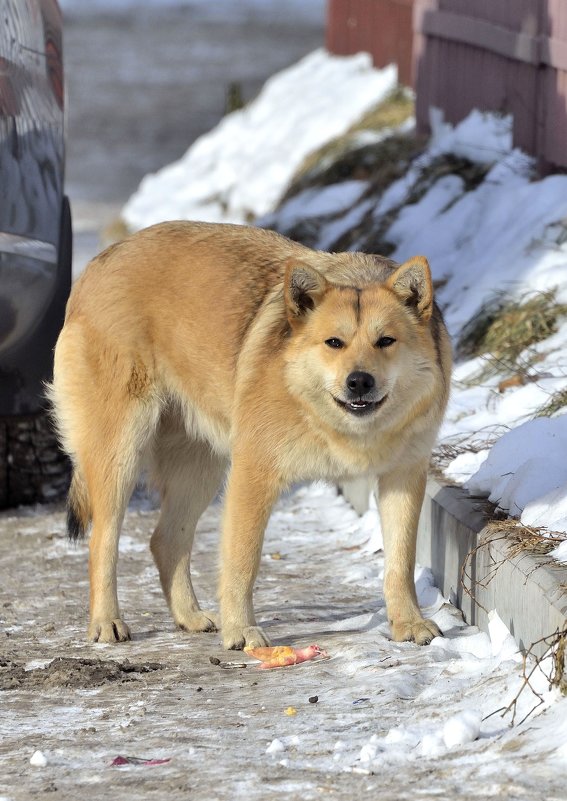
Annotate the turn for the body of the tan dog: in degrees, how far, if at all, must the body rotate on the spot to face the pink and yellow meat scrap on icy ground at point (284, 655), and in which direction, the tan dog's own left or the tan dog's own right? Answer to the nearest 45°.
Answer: approximately 45° to the tan dog's own right

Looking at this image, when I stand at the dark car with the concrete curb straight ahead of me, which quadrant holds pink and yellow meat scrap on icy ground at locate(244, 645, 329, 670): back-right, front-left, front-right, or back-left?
front-right

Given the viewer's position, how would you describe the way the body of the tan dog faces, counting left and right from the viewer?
facing the viewer and to the right of the viewer

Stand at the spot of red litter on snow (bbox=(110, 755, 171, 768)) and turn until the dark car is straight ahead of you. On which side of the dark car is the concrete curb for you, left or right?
right

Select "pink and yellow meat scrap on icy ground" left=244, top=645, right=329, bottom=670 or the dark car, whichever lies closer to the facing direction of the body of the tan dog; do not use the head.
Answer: the pink and yellow meat scrap on icy ground

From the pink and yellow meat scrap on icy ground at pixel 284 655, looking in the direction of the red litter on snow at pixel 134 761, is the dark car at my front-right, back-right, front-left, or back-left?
back-right

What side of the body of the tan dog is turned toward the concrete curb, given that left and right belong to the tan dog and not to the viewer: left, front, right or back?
front

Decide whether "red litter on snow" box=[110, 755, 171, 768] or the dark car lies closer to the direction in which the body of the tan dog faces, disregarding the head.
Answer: the red litter on snow

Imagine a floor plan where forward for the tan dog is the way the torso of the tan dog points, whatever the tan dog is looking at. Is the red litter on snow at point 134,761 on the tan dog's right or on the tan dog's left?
on the tan dog's right

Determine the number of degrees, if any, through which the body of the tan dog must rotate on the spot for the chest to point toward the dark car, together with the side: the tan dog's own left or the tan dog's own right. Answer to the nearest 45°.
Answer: approximately 180°
